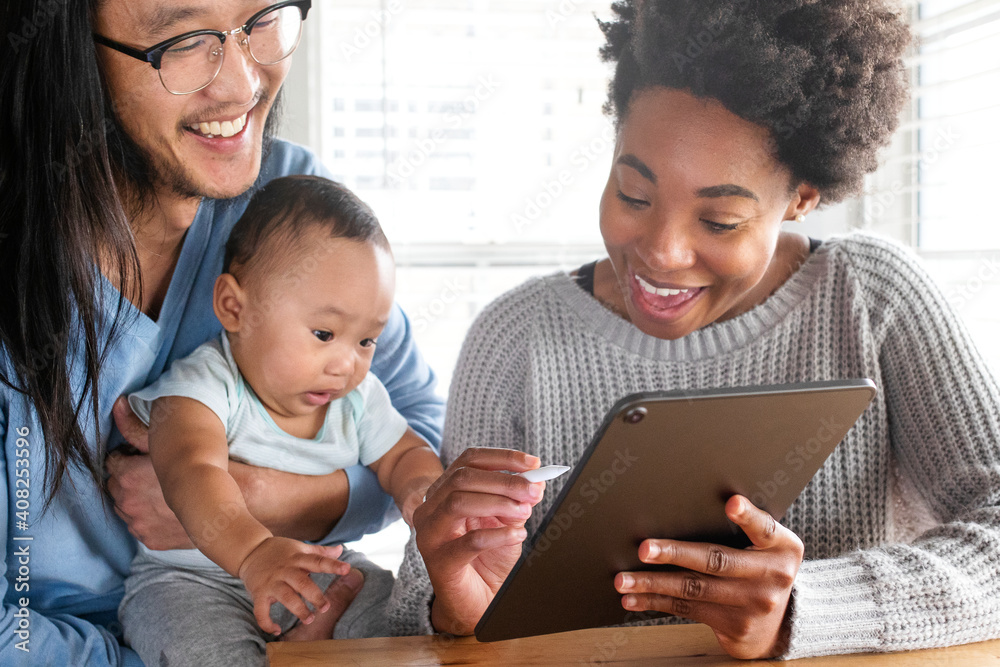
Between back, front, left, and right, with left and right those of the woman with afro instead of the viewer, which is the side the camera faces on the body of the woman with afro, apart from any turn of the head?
front

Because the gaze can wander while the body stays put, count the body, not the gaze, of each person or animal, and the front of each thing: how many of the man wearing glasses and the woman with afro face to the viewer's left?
0

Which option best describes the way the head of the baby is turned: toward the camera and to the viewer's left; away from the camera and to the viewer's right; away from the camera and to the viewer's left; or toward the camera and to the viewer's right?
toward the camera and to the viewer's right

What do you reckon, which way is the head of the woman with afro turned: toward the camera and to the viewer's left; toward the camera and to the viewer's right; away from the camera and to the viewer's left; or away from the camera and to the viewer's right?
toward the camera and to the viewer's left

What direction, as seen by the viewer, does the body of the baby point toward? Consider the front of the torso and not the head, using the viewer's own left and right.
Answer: facing the viewer and to the right of the viewer
